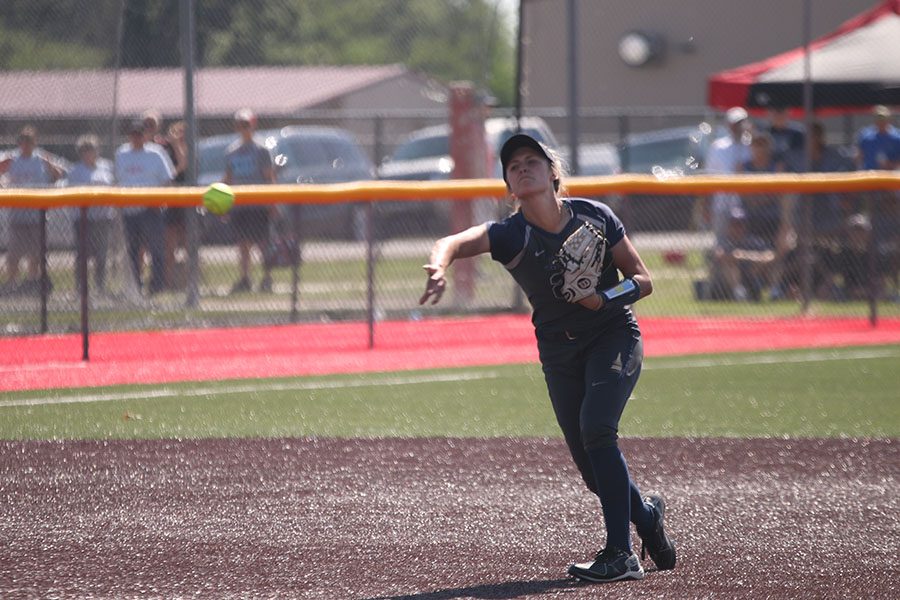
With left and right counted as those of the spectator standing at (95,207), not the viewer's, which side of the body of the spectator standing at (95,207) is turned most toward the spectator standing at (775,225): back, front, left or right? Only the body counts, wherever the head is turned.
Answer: left

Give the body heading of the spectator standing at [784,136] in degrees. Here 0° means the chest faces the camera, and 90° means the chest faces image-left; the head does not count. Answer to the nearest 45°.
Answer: approximately 45°

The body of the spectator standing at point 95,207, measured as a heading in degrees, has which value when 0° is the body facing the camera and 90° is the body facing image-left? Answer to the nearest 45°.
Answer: approximately 0°

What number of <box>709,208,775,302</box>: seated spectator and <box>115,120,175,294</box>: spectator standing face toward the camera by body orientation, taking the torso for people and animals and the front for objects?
2

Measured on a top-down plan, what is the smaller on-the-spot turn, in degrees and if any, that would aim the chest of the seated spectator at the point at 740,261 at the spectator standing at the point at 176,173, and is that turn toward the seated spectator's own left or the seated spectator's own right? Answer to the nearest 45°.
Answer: approximately 90° to the seated spectator's own right

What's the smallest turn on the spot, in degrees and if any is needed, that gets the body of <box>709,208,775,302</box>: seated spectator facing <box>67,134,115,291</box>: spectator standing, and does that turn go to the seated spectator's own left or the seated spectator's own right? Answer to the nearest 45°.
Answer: approximately 45° to the seated spectator's own right

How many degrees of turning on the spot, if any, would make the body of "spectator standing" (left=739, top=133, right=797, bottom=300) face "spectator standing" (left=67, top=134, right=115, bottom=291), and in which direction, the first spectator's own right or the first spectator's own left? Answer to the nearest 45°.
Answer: approximately 45° to the first spectator's own right

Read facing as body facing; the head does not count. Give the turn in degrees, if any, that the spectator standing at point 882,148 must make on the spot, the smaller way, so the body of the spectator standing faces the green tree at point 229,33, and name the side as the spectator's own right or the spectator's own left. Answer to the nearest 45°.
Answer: approximately 135° to the spectator's own right
